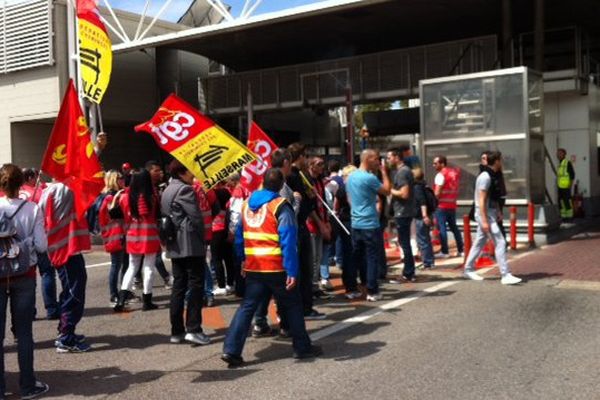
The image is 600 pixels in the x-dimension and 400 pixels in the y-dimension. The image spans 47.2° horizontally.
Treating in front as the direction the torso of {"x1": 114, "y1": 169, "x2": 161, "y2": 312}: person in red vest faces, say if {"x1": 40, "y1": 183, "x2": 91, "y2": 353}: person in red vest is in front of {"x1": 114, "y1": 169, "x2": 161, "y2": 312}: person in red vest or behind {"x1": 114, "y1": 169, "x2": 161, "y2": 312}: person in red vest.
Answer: behind

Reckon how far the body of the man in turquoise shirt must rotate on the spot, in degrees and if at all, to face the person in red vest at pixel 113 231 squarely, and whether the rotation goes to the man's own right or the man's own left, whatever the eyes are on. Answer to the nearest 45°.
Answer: approximately 135° to the man's own left

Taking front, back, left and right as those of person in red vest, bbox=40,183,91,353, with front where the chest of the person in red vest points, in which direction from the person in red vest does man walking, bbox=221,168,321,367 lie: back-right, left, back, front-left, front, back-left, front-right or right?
front-right

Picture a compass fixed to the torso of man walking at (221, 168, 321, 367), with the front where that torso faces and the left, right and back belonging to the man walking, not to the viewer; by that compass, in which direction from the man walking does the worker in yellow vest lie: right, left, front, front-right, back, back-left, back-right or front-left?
front

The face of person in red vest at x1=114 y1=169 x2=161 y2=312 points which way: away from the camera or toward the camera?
away from the camera

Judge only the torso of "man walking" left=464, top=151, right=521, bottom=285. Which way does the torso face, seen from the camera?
to the viewer's right

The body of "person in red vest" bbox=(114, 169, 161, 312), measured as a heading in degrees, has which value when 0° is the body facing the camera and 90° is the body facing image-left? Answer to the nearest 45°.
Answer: approximately 180°

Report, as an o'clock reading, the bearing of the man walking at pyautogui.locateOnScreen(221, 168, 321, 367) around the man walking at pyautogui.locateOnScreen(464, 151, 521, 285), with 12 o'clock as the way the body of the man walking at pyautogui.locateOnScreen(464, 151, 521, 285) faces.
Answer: the man walking at pyautogui.locateOnScreen(221, 168, 321, 367) is roughly at 4 o'clock from the man walking at pyautogui.locateOnScreen(464, 151, 521, 285).

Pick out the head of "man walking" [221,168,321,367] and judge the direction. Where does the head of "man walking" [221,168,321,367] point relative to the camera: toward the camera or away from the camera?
away from the camera
